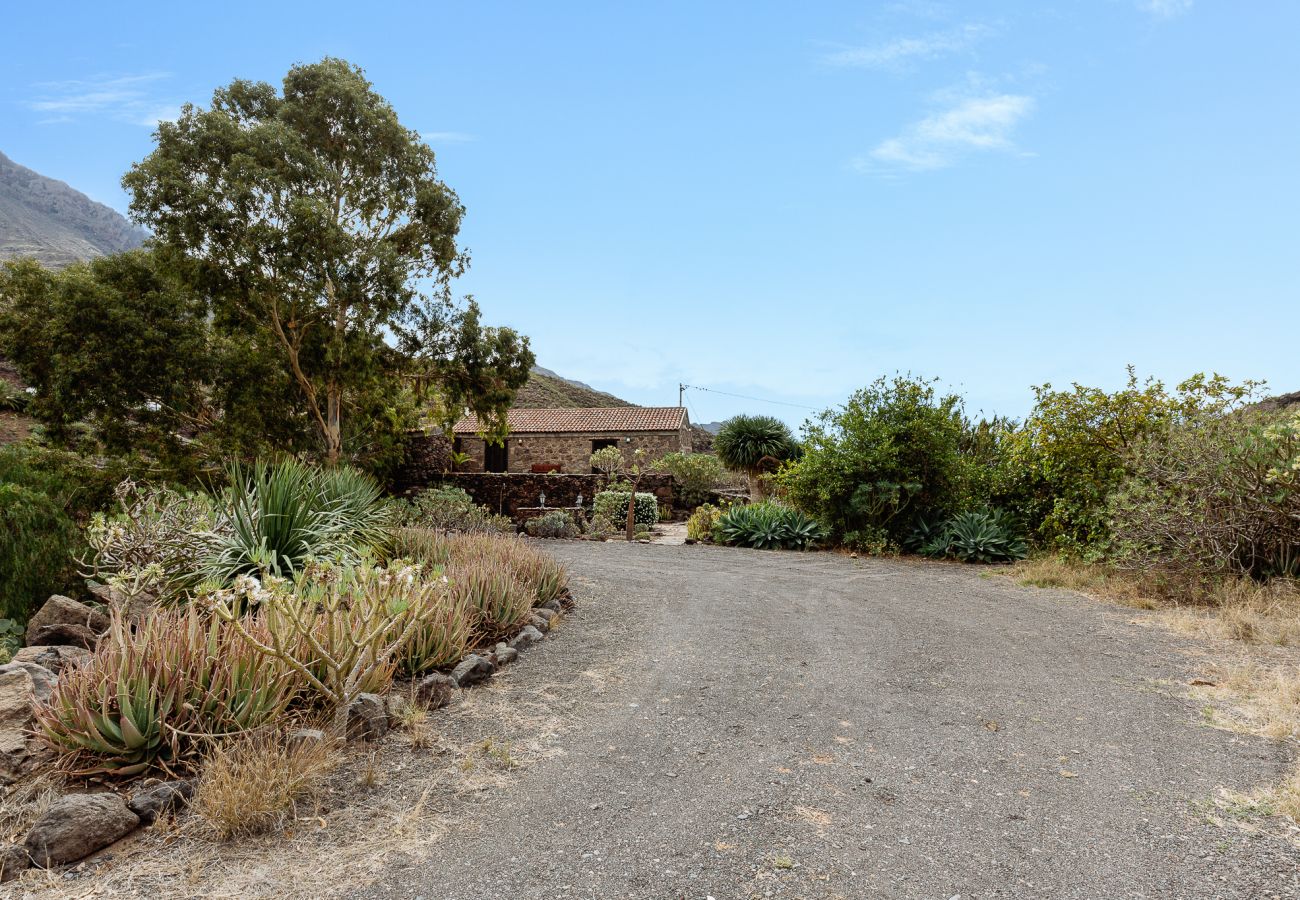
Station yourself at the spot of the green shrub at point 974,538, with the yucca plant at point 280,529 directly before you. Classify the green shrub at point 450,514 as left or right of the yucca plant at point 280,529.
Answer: right

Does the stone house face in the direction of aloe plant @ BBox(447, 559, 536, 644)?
yes

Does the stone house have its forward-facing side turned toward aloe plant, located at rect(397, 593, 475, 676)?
yes

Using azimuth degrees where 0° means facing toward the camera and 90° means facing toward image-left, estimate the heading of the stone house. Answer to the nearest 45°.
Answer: approximately 0°

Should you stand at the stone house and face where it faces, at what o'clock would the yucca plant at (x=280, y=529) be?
The yucca plant is roughly at 12 o'clock from the stone house.
